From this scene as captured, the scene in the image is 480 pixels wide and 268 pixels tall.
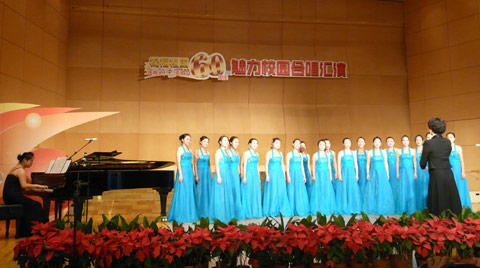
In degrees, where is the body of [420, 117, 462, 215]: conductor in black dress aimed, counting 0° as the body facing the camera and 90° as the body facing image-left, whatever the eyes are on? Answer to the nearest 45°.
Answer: approximately 135°

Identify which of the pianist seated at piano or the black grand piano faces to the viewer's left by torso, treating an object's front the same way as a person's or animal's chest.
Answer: the black grand piano

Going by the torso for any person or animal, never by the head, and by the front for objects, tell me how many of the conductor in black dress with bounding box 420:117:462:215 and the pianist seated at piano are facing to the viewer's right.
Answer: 1

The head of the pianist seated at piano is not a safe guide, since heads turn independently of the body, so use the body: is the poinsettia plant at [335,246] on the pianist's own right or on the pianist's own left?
on the pianist's own right

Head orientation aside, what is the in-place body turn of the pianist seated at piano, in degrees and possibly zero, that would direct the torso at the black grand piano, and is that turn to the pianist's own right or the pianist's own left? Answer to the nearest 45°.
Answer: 0° — they already face it

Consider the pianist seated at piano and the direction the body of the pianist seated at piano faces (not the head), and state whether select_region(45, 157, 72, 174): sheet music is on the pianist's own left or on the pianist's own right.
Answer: on the pianist's own right

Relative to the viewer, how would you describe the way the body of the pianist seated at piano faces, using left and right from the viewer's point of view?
facing to the right of the viewer

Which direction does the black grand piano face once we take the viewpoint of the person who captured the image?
facing to the left of the viewer

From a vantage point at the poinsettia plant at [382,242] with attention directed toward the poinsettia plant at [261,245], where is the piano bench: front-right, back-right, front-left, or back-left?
front-right

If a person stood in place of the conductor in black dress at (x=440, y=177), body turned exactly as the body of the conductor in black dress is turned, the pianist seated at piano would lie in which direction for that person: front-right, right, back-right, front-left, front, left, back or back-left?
front-left

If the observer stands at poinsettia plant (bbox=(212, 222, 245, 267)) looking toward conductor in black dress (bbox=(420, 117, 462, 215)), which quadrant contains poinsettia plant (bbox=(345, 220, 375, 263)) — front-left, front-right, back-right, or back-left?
front-right

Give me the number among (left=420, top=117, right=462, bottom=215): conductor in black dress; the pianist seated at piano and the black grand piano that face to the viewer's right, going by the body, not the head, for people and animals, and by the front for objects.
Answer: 1

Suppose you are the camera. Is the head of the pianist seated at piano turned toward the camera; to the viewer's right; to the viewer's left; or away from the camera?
to the viewer's right

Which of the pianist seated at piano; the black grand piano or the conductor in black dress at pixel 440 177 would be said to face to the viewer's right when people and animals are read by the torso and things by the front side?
the pianist seated at piano
